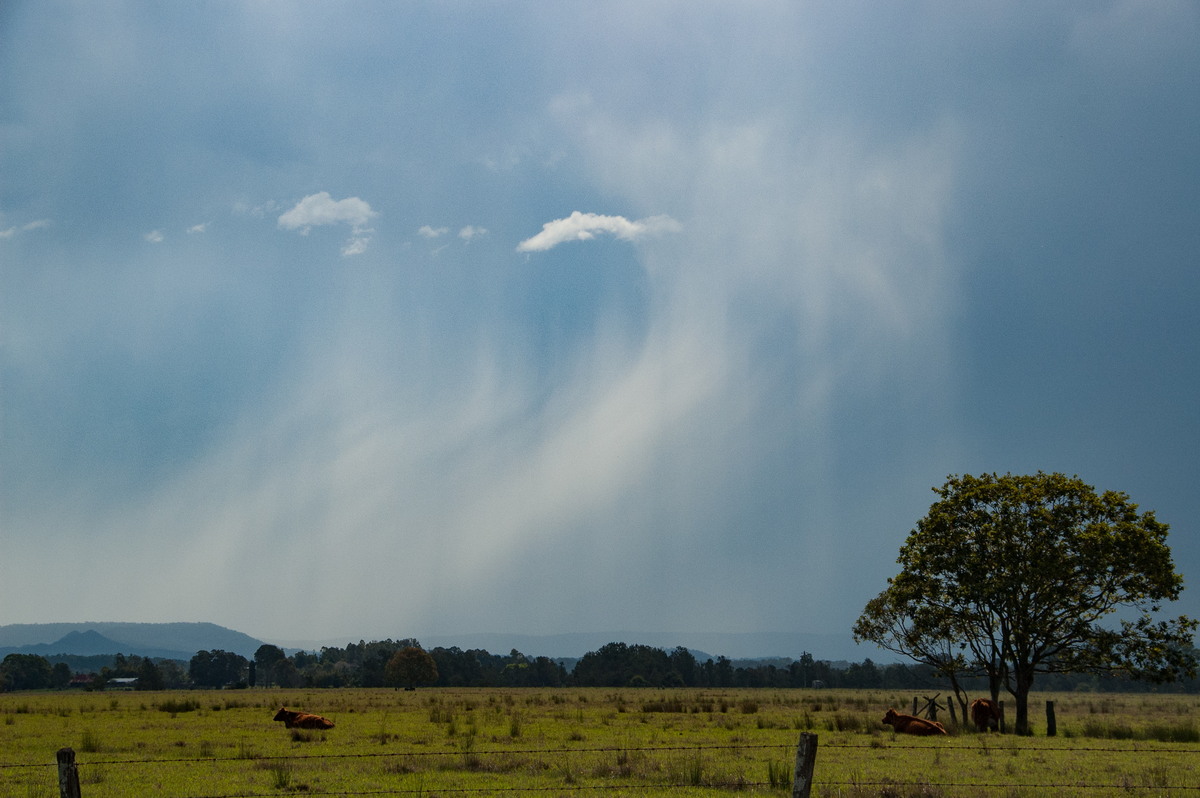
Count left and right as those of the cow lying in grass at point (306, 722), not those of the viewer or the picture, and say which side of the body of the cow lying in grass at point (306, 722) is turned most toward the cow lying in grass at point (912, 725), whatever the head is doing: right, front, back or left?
back

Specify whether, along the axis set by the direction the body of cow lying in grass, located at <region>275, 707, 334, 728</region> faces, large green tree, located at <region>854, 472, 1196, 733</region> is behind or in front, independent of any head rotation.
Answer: behind

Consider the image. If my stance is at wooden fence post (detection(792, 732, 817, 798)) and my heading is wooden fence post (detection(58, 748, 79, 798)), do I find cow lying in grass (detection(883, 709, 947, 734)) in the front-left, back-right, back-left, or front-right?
back-right

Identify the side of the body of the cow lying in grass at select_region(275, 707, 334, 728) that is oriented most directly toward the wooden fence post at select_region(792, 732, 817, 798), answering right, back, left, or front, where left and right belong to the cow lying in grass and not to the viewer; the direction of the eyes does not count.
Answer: left

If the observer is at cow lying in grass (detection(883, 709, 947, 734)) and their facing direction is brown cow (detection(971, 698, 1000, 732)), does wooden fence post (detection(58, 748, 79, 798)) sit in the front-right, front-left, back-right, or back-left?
back-right

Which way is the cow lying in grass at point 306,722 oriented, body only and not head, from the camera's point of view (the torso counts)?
to the viewer's left

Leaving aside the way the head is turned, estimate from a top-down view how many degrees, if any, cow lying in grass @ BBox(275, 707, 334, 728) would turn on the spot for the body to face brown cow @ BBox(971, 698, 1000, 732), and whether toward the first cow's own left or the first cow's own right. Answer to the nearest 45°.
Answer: approximately 180°

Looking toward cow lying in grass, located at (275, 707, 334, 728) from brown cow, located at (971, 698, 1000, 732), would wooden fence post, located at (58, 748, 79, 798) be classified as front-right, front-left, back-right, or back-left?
front-left

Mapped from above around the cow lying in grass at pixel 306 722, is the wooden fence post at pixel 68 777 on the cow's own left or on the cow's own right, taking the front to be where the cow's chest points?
on the cow's own left
